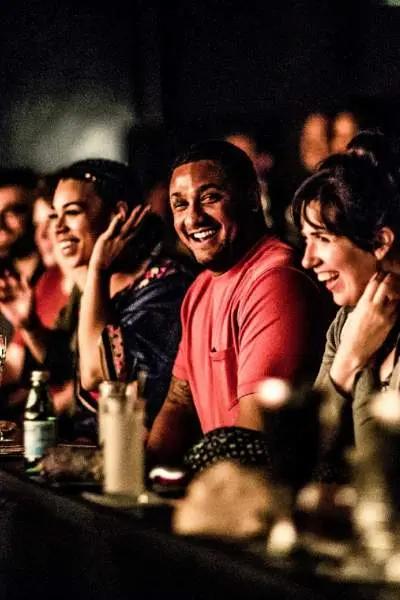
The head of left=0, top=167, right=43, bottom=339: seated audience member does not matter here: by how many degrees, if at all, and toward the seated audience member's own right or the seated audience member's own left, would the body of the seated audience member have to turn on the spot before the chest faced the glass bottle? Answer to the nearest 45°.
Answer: approximately 45° to the seated audience member's own left

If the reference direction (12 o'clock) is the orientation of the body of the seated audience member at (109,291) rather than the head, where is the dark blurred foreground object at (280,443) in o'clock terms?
The dark blurred foreground object is roughly at 10 o'clock from the seated audience member.

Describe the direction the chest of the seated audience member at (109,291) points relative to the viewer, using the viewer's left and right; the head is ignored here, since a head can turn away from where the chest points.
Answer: facing the viewer and to the left of the viewer

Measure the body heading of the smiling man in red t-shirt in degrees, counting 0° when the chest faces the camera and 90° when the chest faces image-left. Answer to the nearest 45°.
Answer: approximately 45°

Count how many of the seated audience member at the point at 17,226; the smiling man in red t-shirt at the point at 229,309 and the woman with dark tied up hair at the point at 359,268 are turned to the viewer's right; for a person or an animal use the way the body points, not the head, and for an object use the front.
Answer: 0
